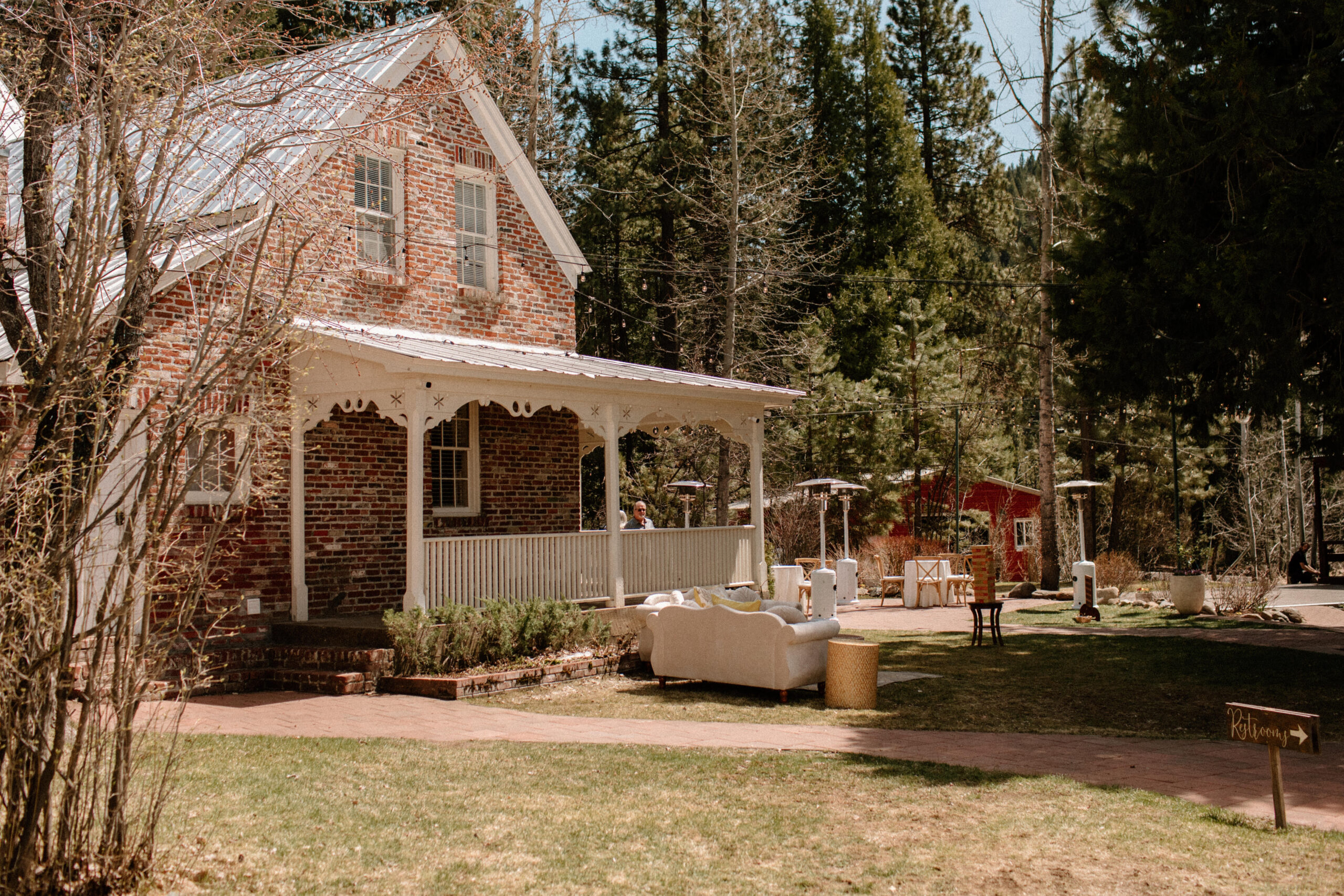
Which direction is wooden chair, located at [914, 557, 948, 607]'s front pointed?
away from the camera

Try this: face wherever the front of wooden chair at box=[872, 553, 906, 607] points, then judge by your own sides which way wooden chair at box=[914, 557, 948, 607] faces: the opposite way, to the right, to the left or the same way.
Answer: to the left

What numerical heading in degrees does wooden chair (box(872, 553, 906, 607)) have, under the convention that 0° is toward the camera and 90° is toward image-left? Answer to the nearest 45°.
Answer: approximately 270°

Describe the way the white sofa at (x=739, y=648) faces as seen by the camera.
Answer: facing away from the viewer and to the right of the viewer

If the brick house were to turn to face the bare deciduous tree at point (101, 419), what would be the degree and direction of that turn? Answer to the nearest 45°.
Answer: approximately 45° to its right

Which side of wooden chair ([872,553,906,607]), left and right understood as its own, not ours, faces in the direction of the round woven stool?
right
